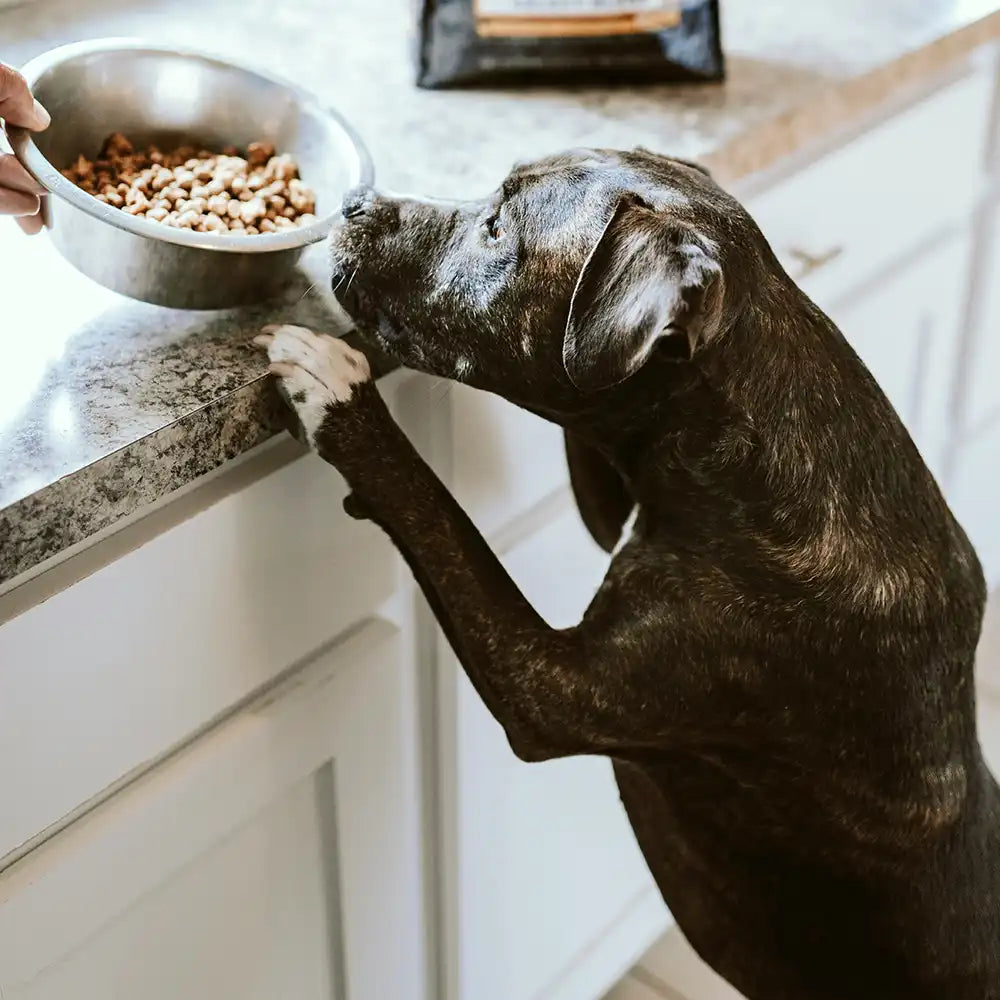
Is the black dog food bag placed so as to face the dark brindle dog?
yes

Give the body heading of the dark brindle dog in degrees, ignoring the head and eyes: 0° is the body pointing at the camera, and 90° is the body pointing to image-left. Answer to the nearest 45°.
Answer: approximately 90°

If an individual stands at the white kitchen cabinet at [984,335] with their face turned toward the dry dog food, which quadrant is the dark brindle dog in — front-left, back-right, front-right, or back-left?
front-left

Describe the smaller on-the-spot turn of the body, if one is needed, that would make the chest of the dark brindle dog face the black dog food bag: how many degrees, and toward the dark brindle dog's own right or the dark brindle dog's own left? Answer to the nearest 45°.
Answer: approximately 90° to the dark brindle dog's own right

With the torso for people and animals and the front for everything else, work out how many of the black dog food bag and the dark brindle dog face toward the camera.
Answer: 1

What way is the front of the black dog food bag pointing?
toward the camera

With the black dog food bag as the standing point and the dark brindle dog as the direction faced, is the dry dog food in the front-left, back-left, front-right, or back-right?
front-right
